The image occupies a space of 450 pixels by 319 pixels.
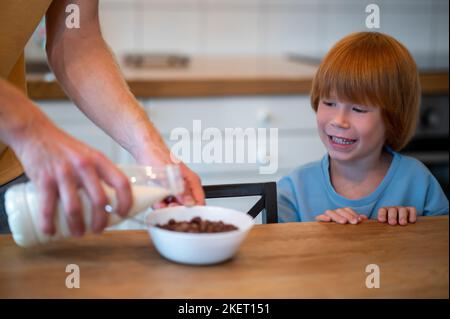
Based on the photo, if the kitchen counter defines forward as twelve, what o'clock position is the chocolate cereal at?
The chocolate cereal is roughly at 12 o'clock from the kitchen counter.

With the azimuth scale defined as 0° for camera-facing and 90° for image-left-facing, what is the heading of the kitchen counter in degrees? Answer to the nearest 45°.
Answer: approximately 0°

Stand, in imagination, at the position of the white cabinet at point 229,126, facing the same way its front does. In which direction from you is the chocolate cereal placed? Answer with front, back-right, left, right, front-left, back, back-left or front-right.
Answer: front

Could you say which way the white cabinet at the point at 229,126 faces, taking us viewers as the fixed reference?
facing the viewer

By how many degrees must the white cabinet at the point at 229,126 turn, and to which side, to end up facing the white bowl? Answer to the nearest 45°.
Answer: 0° — it already faces it

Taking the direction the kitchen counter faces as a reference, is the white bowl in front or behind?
in front

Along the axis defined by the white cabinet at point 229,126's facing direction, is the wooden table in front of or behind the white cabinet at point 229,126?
in front

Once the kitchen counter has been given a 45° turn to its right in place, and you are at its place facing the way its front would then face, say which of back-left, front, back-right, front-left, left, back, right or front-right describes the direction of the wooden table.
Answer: front-left
